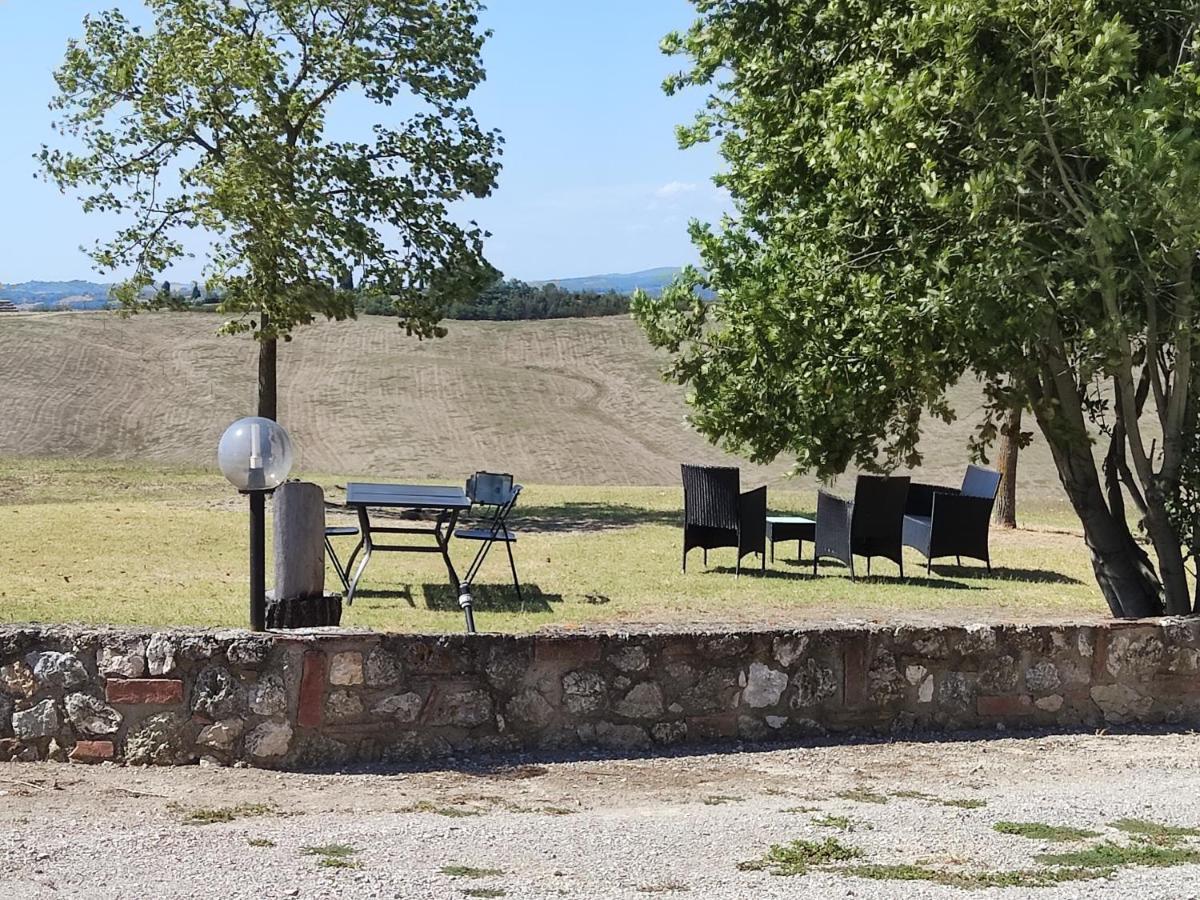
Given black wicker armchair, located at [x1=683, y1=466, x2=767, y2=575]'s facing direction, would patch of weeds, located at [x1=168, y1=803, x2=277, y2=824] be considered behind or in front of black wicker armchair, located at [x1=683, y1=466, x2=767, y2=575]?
behind

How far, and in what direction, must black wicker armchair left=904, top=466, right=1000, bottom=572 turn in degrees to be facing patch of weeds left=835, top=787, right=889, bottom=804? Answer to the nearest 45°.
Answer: approximately 45° to its left

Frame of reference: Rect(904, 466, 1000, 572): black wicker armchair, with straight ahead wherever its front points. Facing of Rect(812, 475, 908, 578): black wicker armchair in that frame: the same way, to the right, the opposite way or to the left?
to the right

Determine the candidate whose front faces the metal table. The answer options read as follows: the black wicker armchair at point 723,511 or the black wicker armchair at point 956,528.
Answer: the black wicker armchair at point 956,528

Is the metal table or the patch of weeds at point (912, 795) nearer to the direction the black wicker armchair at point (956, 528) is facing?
the metal table

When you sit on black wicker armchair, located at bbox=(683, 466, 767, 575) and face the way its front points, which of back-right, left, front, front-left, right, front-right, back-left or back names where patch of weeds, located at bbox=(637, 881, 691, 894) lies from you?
back-right

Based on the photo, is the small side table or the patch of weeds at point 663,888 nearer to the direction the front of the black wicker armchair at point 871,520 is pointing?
the small side table

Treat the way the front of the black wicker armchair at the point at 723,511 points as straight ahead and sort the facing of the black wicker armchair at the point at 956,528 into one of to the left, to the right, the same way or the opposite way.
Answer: the opposite way

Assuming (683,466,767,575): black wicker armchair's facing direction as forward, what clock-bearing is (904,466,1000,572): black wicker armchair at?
(904,466,1000,572): black wicker armchair is roughly at 1 o'clock from (683,466,767,575): black wicker armchair.

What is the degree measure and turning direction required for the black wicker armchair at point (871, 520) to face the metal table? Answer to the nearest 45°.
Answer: approximately 90° to its left

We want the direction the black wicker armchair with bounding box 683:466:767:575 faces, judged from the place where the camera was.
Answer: facing away from the viewer and to the right of the viewer

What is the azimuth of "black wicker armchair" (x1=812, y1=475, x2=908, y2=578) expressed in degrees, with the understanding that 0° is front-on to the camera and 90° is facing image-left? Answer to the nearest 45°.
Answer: approximately 135°
